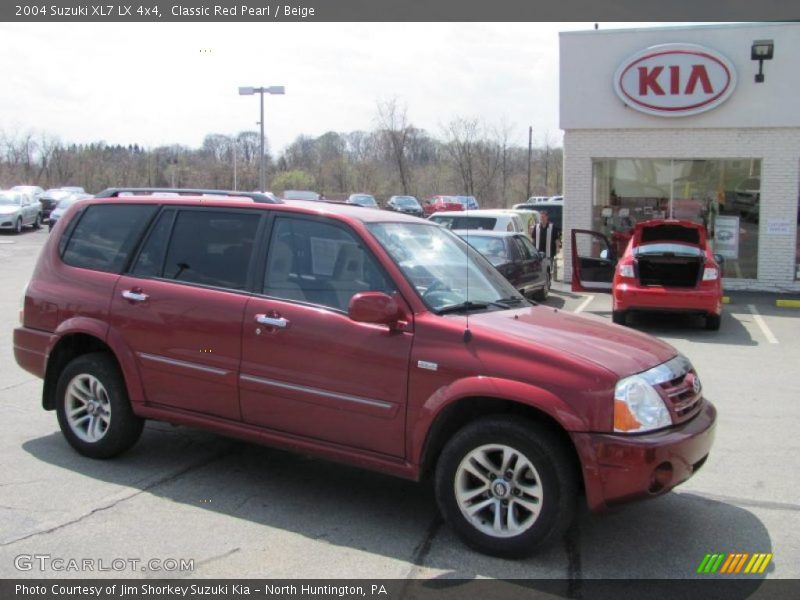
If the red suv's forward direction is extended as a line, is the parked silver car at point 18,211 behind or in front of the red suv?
behind

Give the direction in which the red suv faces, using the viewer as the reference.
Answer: facing the viewer and to the right of the viewer

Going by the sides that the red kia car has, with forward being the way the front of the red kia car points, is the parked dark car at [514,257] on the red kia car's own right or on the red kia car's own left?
on the red kia car's own left

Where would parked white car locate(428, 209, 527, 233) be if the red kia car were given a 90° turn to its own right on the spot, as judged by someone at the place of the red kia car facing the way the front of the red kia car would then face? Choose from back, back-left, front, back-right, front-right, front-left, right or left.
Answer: back-left

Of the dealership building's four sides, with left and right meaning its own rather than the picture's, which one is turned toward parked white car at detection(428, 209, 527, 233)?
right

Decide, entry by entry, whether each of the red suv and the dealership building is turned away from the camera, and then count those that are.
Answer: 0

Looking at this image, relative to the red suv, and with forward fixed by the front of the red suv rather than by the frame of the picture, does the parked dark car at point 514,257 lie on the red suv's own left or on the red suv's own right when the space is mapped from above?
on the red suv's own left

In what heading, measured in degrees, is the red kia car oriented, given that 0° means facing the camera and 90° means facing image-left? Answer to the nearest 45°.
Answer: approximately 180°

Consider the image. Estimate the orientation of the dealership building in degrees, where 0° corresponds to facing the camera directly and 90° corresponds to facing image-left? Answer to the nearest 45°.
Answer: approximately 0°

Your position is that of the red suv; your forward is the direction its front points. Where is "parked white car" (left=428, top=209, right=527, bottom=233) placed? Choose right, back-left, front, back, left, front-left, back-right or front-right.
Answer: back-left
